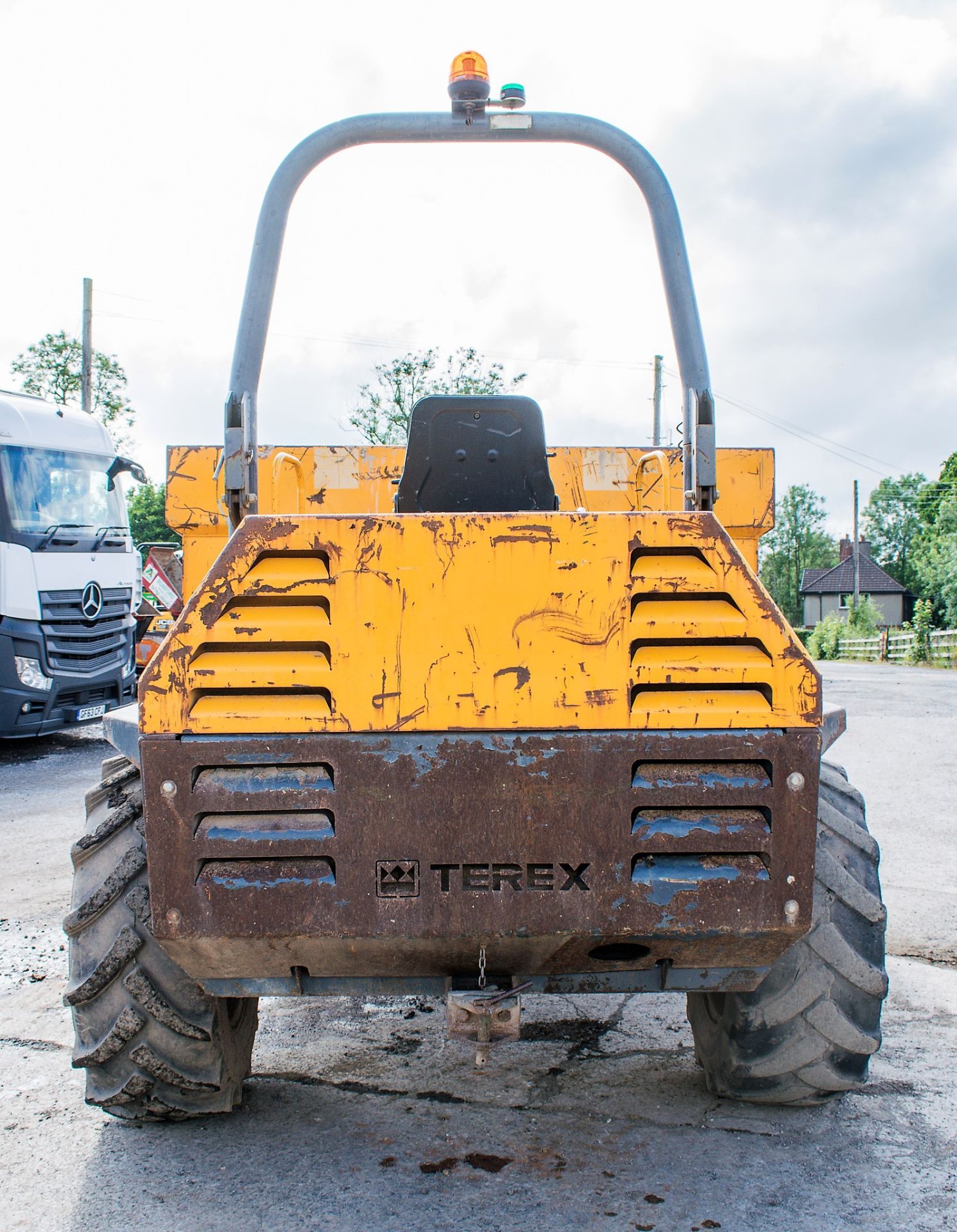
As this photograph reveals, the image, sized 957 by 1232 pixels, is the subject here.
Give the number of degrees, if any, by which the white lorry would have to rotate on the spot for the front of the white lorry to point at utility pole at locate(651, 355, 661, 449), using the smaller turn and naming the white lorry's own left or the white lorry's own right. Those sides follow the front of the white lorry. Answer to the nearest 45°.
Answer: approximately 90° to the white lorry's own left

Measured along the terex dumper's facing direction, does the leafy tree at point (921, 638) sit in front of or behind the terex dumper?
in front

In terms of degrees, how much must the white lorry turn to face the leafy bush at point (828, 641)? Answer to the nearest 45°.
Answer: approximately 90° to its left

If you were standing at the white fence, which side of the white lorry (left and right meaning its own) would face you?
left

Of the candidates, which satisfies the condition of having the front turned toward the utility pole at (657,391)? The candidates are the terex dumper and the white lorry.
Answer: the terex dumper

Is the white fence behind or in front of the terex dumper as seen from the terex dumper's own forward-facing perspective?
in front

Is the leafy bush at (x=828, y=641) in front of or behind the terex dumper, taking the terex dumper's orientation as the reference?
in front

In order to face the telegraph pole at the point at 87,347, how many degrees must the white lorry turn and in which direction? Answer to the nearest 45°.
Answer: approximately 135° to its left

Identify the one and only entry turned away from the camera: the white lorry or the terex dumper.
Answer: the terex dumper

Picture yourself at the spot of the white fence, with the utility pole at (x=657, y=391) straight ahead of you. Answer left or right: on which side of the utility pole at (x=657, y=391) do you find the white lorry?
left

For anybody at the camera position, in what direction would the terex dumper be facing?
facing away from the viewer

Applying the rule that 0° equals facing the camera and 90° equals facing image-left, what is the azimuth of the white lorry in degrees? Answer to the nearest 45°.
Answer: approximately 315°

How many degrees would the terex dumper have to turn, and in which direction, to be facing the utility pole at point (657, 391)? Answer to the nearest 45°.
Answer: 0° — it already faces it

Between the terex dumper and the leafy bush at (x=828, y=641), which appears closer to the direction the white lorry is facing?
the terex dumper
